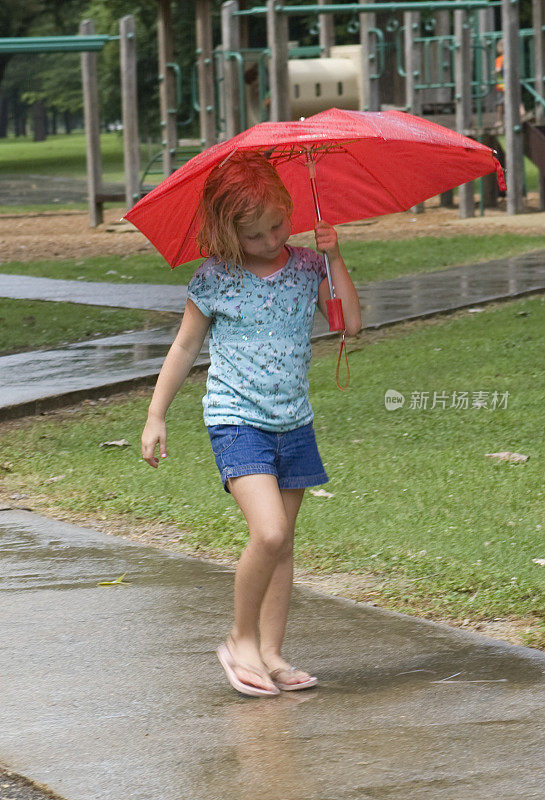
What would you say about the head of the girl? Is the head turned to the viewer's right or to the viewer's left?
to the viewer's right

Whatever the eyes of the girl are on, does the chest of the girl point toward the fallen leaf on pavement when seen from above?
no

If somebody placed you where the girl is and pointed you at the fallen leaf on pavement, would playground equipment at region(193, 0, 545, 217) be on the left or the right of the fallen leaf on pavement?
right

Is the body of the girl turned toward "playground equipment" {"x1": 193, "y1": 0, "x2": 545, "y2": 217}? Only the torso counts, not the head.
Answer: no

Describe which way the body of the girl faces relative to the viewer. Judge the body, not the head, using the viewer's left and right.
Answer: facing the viewer and to the right of the viewer

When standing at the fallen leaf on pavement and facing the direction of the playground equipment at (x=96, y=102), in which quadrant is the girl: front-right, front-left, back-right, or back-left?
back-right

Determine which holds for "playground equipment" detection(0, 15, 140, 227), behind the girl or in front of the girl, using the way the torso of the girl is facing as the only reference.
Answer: behind
